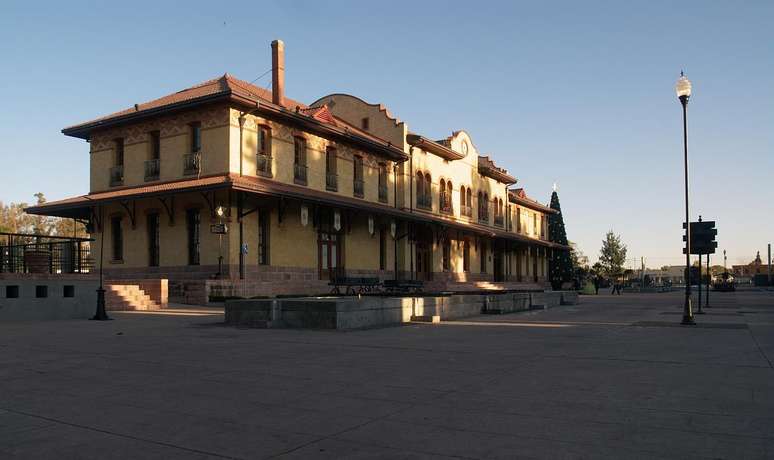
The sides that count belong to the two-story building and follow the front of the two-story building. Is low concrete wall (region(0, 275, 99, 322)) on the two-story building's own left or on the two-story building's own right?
on the two-story building's own right

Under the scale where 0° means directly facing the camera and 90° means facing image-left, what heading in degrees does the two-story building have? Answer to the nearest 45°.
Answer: approximately 315°

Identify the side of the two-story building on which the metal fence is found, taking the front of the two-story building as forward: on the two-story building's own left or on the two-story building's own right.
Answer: on the two-story building's own right

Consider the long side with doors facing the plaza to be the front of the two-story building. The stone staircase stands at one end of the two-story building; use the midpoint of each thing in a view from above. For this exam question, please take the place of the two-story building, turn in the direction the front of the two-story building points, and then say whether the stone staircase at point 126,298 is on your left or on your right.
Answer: on your right

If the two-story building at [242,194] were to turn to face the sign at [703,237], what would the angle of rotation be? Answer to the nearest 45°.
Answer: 0° — it already faces it

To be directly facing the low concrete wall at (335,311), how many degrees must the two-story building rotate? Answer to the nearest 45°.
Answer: approximately 45° to its right
